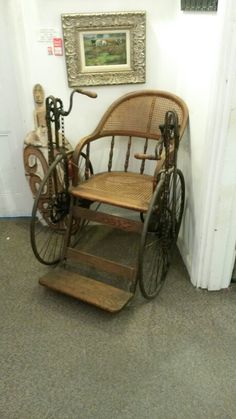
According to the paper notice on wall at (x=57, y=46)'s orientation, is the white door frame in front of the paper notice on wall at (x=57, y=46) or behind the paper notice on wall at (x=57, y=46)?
in front

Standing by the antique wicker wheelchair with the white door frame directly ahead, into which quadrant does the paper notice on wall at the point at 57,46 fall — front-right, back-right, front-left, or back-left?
back-left

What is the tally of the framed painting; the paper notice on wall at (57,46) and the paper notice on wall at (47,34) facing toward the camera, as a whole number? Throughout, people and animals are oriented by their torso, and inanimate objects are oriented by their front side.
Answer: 3

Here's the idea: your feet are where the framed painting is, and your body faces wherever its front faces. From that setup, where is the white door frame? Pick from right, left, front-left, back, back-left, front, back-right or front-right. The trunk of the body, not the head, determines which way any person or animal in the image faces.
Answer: front-left

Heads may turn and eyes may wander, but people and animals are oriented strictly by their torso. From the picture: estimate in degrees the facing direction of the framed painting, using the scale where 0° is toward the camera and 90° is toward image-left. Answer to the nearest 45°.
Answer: approximately 0°

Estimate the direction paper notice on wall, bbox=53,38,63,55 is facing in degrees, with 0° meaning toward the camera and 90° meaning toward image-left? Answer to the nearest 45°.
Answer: approximately 0°
